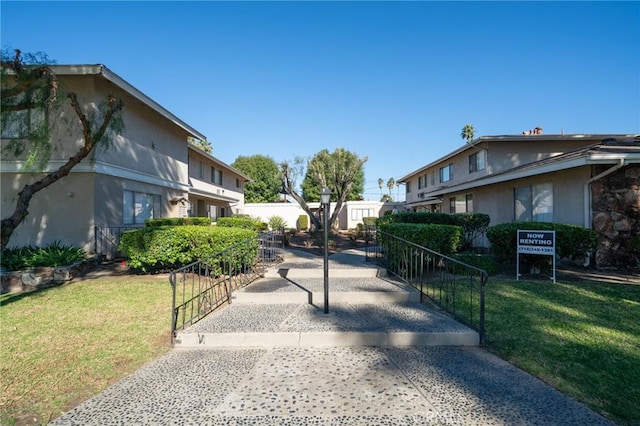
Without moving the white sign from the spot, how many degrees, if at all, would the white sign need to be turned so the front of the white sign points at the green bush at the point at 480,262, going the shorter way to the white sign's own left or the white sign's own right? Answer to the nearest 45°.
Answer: approximately 90° to the white sign's own right

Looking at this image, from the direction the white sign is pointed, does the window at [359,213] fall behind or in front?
behind

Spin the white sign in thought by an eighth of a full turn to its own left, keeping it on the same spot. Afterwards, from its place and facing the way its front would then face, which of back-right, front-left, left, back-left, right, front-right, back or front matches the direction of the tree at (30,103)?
right

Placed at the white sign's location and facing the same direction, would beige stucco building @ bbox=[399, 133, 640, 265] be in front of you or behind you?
behind

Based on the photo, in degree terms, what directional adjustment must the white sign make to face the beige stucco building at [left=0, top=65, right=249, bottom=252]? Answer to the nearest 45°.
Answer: approximately 90° to its right

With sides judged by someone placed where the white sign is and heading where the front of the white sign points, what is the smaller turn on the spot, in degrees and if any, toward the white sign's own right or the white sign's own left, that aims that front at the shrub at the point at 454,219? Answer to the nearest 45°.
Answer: approximately 135° to the white sign's own right

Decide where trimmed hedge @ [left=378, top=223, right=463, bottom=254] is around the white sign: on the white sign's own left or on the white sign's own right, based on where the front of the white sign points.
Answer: on the white sign's own right

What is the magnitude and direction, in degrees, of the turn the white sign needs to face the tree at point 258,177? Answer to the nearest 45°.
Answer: approximately 135° to its right

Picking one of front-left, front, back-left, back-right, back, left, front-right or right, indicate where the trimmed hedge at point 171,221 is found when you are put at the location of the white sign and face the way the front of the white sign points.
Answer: right

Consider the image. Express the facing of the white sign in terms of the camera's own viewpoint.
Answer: facing the viewer

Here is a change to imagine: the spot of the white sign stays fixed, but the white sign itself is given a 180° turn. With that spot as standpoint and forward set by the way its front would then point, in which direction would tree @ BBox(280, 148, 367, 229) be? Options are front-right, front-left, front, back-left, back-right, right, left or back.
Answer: front-left

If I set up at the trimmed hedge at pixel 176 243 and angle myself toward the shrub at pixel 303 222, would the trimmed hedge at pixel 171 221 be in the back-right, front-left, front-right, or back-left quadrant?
front-left

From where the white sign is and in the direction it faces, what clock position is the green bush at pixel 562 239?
The green bush is roughly at 7 o'clock from the white sign.

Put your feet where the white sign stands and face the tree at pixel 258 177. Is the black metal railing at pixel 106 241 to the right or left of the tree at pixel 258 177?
left
